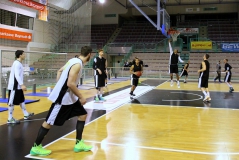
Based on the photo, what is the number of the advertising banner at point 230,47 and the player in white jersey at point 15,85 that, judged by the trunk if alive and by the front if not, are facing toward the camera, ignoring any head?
1

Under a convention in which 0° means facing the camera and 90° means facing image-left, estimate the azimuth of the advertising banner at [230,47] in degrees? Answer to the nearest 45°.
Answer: approximately 0°

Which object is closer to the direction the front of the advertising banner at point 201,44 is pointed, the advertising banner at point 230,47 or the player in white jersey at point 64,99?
the player in white jersey

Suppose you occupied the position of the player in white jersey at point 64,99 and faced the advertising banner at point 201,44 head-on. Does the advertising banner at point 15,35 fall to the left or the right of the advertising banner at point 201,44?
left

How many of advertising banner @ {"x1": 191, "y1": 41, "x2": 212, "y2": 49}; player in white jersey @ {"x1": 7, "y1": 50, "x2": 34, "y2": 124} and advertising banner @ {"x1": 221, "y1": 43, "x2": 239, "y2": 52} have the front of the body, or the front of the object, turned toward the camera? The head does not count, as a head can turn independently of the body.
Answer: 2

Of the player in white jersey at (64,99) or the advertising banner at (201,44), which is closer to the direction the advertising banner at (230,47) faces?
the player in white jersey

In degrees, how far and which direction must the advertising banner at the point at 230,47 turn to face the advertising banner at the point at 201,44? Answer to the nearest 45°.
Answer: approximately 90° to its right

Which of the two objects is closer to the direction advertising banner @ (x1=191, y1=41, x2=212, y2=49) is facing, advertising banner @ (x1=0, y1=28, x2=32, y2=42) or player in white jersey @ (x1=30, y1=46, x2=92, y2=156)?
the player in white jersey

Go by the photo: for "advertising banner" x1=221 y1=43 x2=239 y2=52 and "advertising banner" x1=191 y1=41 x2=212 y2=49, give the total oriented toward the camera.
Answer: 2

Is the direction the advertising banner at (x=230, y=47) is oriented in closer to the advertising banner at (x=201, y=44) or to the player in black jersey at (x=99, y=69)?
the player in black jersey

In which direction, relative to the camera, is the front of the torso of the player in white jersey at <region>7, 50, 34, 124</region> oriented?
to the viewer's right
